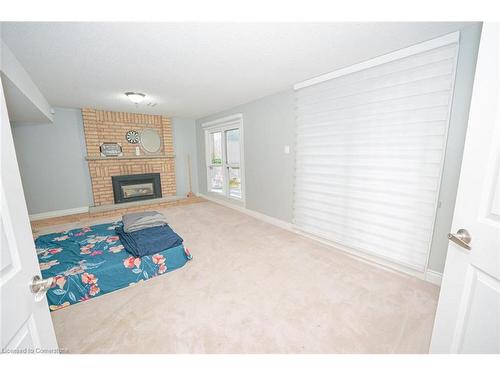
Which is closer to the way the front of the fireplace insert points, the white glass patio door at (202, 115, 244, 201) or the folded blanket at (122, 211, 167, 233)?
the folded blanket

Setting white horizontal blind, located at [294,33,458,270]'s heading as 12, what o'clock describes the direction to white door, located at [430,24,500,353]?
The white door is roughly at 10 o'clock from the white horizontal blind.

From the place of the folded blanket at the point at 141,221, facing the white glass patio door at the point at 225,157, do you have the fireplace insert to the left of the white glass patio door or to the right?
left

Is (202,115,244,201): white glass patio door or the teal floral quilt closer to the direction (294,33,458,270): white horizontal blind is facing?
the teal floral quilt

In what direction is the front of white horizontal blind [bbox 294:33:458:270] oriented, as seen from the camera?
facing the viewer and to the left of the viewer

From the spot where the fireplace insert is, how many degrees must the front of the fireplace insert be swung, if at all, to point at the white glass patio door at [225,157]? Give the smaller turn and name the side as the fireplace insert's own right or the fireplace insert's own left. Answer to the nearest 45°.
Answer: approximately 45° to the fireplace insert's own left

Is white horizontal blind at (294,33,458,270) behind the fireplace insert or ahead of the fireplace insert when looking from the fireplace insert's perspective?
ahead

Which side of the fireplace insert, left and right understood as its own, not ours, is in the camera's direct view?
front

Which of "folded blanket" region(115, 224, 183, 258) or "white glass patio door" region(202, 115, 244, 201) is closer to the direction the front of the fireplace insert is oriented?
the folded blanket

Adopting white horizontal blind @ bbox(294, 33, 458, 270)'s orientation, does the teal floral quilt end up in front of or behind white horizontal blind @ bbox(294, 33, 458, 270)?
in front

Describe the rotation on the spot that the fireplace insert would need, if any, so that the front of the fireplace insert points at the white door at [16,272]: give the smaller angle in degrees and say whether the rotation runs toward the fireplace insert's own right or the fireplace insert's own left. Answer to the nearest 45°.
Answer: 0° — it already faces it

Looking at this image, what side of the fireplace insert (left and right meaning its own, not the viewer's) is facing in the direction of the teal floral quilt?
front

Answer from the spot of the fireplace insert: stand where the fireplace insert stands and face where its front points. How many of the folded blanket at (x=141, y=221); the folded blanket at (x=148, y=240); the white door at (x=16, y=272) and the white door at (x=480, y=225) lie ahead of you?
4

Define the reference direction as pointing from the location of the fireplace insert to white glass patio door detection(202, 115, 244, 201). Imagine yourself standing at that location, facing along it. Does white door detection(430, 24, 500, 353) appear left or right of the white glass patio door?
right

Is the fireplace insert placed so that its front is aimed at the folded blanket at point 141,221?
yes

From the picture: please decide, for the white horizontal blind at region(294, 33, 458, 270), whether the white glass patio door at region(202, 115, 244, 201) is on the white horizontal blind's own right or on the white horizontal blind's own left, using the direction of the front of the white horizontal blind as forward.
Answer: on the white horizontal blind's own right

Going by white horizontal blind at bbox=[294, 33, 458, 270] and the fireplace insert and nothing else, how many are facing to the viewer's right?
0

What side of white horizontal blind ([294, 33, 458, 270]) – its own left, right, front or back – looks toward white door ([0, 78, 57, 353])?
front

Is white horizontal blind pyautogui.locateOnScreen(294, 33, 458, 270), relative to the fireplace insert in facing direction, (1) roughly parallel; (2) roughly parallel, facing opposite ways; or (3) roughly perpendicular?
roughly perpendicular
